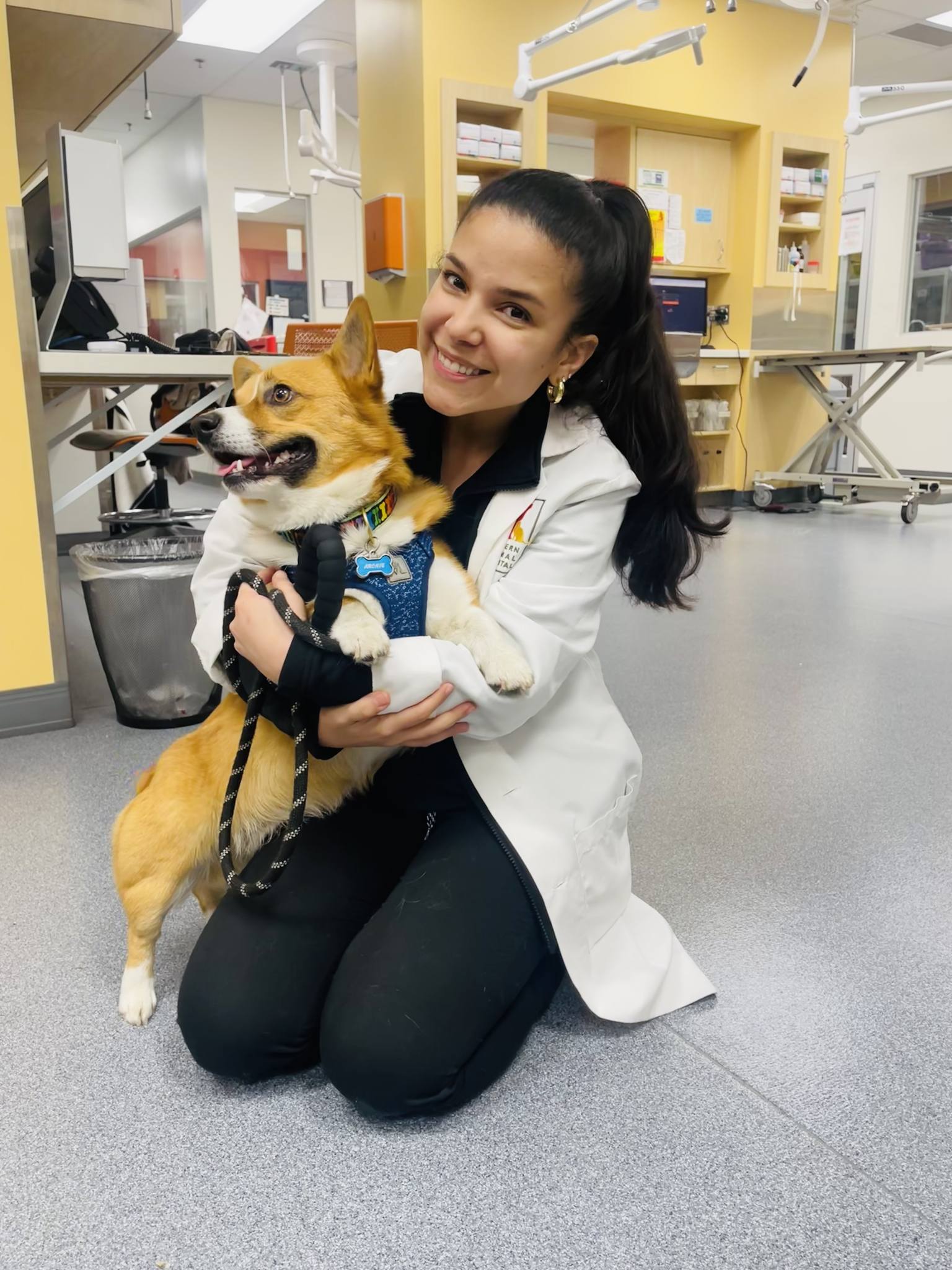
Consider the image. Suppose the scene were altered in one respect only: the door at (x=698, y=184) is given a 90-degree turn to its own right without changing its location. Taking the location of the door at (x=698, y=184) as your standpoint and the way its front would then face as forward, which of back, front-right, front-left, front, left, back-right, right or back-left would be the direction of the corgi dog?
left

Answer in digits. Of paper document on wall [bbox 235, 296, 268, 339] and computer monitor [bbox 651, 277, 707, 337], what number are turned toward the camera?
2

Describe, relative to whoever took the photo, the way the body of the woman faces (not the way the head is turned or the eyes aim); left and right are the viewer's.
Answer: facing the viewer and to the left of the viewer

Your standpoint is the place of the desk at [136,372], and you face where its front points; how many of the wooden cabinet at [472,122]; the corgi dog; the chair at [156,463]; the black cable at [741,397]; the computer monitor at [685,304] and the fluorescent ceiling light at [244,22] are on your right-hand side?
1

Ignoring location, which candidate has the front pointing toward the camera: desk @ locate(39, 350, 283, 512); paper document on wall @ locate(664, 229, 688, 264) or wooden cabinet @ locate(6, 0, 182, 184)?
the paper document on wall

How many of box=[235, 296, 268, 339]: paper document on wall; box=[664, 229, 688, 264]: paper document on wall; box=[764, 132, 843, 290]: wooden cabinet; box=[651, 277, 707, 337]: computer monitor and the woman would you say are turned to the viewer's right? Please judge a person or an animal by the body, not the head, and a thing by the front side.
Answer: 0

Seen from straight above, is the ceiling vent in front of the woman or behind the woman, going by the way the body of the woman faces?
behind

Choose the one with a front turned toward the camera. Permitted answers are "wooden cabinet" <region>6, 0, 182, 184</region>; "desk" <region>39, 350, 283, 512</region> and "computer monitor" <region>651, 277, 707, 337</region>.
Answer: the computer monitor

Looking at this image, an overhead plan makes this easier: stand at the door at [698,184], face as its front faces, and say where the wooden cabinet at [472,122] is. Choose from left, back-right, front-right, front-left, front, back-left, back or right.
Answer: front-right

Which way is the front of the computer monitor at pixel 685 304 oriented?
toward the camera

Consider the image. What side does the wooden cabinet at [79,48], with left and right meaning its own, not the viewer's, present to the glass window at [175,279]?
left

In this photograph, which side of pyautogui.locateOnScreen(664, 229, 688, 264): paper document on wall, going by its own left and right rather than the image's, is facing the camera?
front

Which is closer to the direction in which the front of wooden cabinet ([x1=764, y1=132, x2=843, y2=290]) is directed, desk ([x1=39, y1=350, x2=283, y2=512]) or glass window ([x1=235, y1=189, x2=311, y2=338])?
the desk
